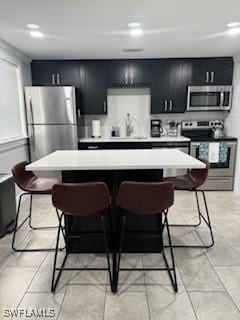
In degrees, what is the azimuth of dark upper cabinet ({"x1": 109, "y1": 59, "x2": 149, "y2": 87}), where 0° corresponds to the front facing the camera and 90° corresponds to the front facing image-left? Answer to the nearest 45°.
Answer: approximately 0°

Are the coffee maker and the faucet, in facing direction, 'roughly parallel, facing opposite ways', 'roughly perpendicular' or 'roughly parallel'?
roughly parallel

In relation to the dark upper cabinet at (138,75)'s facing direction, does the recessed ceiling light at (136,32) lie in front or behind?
in front

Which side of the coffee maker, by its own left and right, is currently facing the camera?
front

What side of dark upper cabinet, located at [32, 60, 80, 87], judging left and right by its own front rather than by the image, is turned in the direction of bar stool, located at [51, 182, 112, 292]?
front

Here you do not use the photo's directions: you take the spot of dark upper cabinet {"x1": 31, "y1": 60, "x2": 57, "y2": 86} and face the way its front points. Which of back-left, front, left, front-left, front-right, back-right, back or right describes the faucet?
left

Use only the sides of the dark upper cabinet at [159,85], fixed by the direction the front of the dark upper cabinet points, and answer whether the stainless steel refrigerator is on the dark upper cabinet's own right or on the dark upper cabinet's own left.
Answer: on the dark upper cabinet's own right

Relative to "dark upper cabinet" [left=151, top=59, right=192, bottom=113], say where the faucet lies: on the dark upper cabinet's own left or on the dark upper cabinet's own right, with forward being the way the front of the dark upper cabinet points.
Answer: on the dark upper cabinet's own right

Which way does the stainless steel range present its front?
toward the camera

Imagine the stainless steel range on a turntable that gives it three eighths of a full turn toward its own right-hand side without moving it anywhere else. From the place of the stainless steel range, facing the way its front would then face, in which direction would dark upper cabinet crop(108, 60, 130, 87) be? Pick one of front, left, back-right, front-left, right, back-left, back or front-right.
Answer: front-left

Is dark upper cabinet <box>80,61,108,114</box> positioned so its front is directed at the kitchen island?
yes

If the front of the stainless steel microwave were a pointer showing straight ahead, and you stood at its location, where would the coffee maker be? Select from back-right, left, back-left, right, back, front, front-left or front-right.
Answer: right

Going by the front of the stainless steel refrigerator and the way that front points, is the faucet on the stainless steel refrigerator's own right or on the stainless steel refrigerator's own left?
on the stainless steel refrigerator's own left

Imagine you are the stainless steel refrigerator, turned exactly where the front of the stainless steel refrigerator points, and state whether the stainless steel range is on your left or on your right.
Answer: on your left

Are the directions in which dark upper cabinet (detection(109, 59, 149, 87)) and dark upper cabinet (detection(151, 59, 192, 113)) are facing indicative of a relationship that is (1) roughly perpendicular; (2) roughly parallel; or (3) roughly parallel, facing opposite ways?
roughly parallel

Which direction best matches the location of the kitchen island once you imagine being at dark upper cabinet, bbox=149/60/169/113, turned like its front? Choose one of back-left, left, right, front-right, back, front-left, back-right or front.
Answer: front

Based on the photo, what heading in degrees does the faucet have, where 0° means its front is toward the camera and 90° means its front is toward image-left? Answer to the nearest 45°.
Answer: approximately 0°

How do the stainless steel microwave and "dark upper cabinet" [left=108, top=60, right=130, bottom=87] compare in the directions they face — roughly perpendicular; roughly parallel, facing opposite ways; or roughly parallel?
roughly parallel
